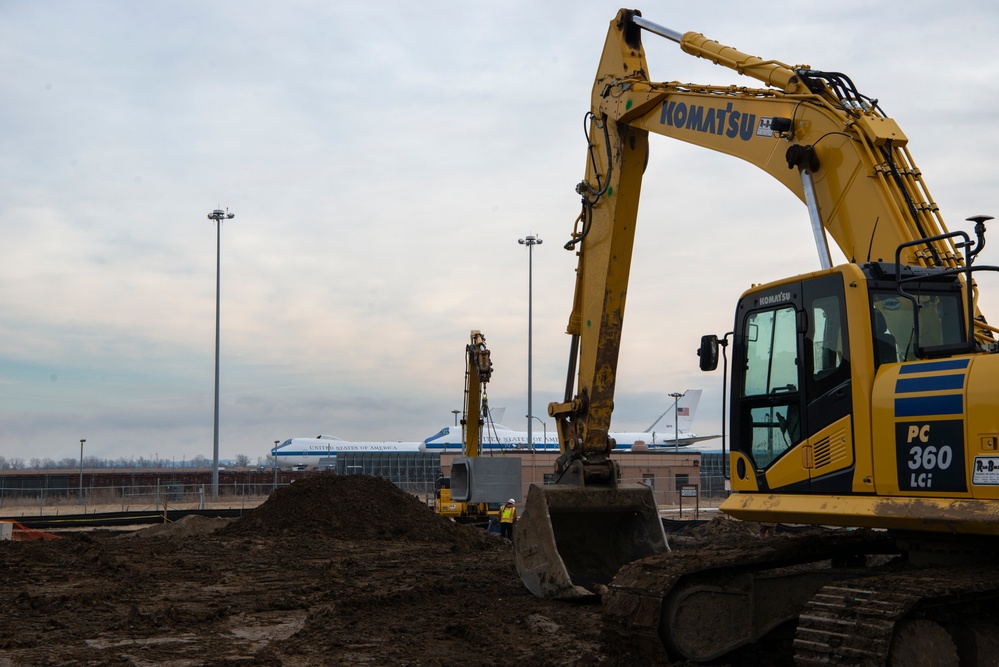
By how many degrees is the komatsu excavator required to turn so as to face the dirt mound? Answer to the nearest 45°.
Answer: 0° — it already faces it

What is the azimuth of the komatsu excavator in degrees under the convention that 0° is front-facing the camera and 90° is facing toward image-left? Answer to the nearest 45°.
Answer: approximately 135°
